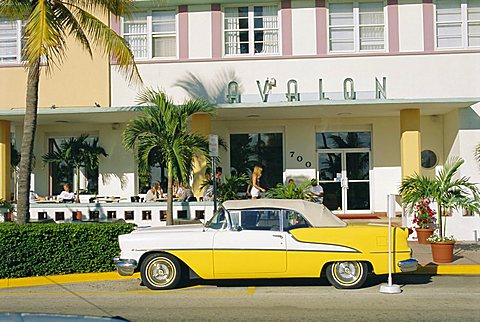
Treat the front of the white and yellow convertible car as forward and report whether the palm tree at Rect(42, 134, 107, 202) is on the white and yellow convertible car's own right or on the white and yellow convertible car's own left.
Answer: on the white and yellow convertible car's own right

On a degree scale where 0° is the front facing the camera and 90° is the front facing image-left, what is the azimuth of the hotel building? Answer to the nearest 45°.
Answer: approximately 0°

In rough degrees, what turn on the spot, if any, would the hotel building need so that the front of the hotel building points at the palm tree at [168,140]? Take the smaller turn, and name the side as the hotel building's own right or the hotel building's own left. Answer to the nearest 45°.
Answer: approximately 45° to the hotel building's own right

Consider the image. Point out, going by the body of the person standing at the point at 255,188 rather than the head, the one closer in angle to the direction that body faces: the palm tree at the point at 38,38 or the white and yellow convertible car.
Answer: the white and yellow convertible car

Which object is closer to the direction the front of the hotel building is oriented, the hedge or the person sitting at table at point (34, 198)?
the hedge

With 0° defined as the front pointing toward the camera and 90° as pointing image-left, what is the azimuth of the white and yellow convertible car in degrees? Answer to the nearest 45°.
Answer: approximately 90°

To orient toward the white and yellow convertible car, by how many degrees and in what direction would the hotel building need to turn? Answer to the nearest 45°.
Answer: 0° — it already faces it

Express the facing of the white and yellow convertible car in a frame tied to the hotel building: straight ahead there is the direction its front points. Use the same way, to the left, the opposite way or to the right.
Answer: to the right
